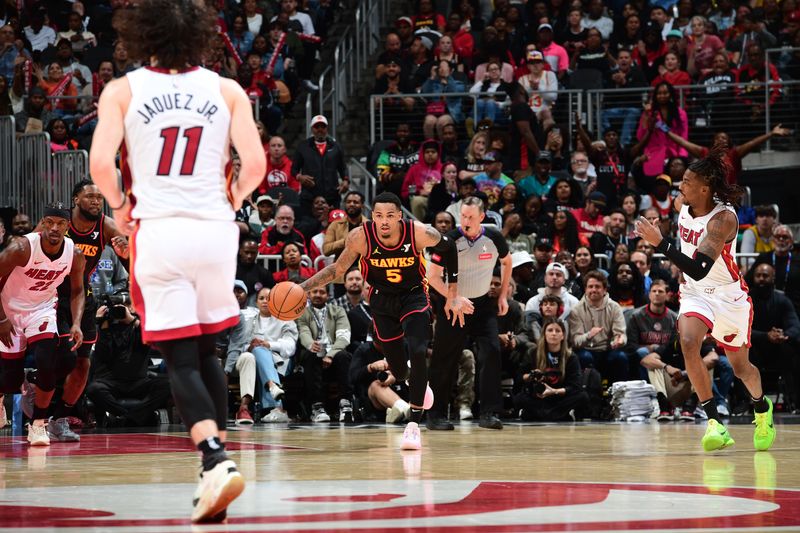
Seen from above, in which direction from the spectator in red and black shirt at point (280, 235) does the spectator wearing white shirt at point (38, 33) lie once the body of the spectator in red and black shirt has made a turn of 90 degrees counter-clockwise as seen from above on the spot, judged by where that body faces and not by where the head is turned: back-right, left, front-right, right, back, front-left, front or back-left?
back-left

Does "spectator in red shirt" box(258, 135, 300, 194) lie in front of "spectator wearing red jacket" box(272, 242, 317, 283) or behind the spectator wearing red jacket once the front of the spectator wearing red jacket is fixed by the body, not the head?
behind

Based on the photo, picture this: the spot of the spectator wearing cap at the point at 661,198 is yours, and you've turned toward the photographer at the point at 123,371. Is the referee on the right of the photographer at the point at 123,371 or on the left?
left

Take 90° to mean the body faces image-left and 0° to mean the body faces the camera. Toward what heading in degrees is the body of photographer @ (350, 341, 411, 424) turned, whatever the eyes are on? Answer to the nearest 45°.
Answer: approximately 315°

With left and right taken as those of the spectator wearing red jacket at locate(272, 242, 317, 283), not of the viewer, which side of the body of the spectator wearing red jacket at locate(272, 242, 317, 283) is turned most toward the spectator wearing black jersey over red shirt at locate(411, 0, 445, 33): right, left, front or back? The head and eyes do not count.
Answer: back

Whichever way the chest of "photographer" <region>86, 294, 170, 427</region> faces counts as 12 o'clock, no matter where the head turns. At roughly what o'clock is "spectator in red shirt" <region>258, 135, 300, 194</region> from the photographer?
The spectator in red shirt is roughly at 7 o'clock from the photographer.

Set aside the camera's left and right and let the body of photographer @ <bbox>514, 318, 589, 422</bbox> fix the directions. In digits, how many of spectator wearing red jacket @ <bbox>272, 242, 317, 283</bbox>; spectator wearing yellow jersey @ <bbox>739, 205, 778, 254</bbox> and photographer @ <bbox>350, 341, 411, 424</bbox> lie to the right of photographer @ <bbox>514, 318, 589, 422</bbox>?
2
